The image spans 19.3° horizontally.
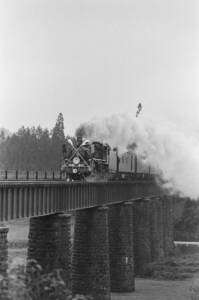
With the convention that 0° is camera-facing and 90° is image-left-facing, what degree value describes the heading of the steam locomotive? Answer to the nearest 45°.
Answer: approximately 45°
